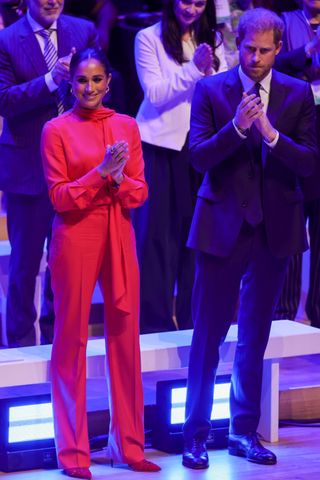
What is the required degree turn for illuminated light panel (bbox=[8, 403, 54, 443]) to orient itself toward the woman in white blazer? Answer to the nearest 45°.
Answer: approximately 135° to its left

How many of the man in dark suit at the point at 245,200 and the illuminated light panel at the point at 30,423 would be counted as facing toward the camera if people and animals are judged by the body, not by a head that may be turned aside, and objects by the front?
2

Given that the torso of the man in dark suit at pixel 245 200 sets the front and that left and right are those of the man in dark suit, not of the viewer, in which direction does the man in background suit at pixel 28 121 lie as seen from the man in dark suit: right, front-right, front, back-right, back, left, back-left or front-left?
back-right

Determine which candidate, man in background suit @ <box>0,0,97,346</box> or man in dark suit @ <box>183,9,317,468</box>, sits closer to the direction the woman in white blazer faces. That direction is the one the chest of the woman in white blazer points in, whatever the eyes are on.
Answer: the man in dark suit

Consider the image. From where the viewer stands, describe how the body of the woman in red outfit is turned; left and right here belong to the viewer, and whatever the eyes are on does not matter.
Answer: facing the viewer and to the right of the viewer

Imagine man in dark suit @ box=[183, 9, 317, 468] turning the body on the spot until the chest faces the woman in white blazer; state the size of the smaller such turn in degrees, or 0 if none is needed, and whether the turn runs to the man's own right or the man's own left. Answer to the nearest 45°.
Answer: approximately 180°

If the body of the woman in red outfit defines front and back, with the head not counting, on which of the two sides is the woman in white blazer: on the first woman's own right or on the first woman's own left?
on the first woman's own left

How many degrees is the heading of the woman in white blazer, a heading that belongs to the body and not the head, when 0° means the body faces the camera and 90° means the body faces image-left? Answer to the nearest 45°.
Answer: approximately 315°
